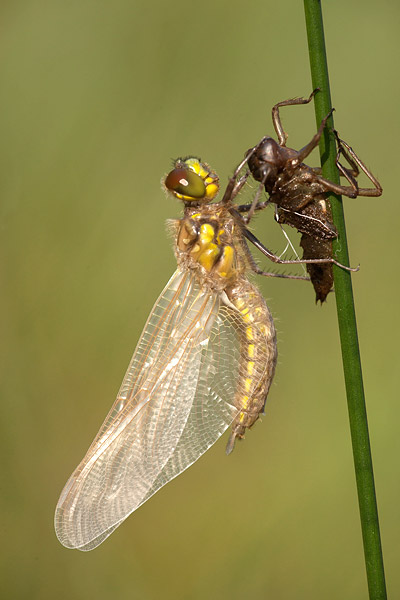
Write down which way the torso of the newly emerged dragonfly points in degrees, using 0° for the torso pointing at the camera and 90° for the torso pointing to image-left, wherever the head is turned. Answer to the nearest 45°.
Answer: approximately 270°
